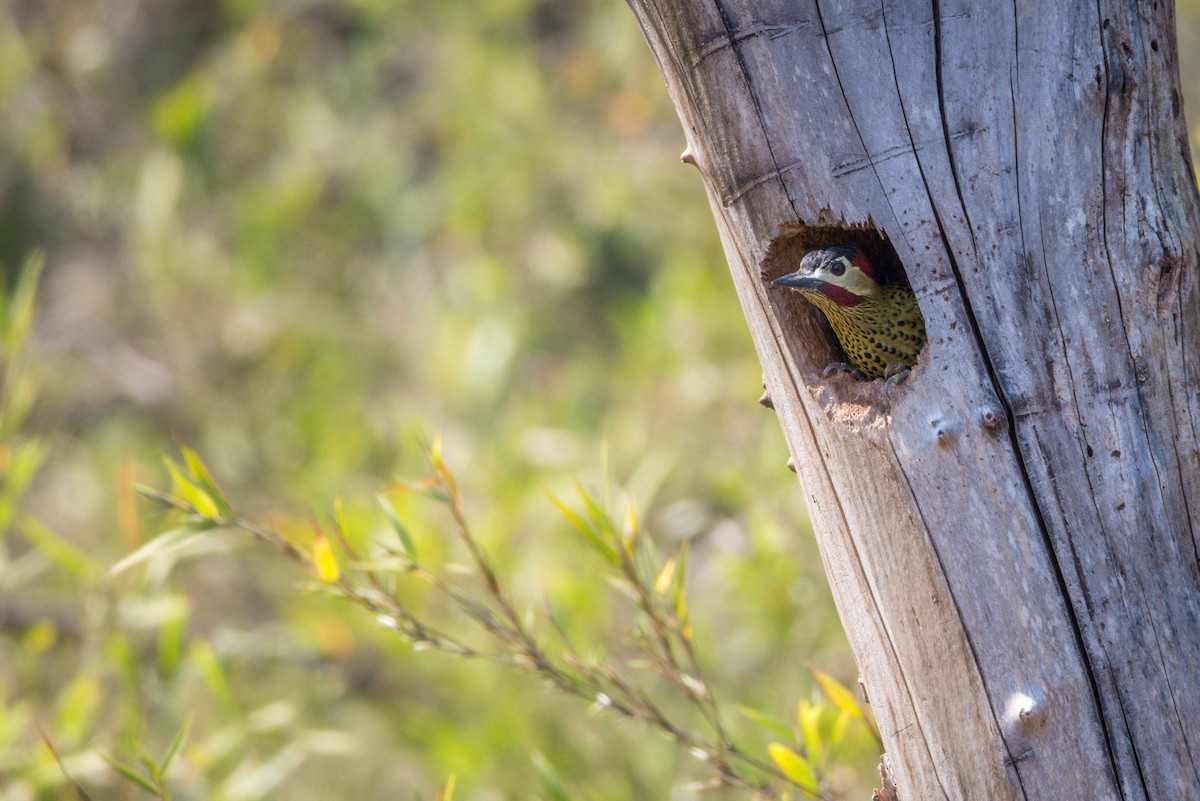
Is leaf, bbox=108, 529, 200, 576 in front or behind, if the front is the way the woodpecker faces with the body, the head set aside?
in front

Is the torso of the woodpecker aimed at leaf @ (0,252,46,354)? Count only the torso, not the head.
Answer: no

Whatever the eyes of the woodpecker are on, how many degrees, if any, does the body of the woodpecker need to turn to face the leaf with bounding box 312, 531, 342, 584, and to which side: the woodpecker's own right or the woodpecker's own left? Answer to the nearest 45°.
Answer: approximately 45° to the woodpecker's own right

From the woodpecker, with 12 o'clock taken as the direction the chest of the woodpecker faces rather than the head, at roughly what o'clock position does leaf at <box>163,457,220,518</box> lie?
The leaf is roughly at 1 o'clock from the woodpecker.

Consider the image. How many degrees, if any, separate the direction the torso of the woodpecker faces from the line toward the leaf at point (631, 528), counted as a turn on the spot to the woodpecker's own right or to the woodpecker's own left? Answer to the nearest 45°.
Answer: approximately 45° to the woodpecker's own right

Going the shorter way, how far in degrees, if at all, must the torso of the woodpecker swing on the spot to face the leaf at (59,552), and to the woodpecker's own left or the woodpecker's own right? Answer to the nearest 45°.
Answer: approximately 45° to the woodpecker's own right

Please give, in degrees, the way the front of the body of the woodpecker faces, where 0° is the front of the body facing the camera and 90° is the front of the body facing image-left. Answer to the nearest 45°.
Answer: approximately 45°
